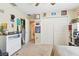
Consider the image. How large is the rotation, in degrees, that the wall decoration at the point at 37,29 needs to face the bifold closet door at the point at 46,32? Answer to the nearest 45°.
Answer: approximately 90° to its left

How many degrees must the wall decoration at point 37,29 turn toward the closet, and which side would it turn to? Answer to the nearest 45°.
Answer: approximately 90° to its left

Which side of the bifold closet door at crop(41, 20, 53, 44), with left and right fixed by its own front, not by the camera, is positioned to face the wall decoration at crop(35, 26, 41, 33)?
right

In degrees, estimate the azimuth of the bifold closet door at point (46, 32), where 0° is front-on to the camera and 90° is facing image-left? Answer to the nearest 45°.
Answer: approximately 0°

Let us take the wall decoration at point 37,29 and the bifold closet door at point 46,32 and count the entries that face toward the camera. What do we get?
2
